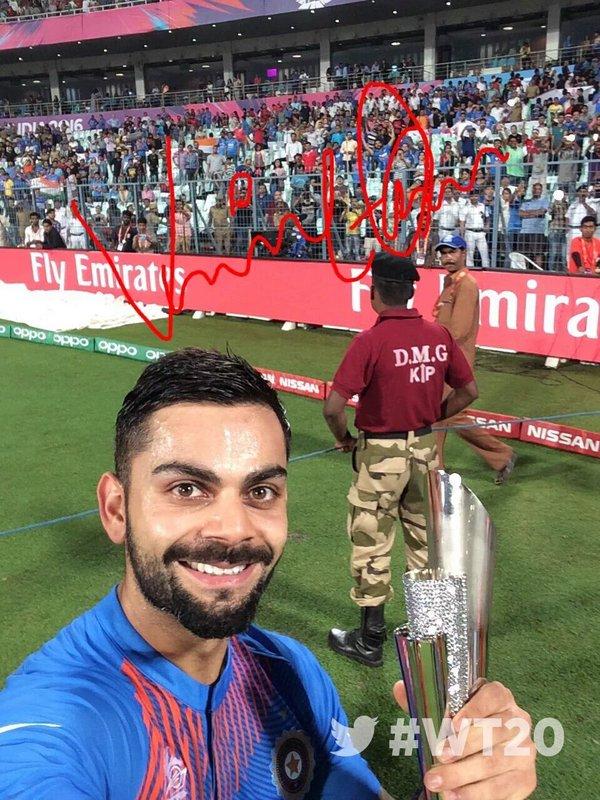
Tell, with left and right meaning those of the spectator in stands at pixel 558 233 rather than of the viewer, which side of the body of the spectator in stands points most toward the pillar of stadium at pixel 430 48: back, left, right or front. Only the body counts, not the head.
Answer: back

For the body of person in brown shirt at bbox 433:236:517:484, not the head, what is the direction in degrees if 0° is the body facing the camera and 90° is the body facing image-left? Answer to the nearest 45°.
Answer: approximately 90°

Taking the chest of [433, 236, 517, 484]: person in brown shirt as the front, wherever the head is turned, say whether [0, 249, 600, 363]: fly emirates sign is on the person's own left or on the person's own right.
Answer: on the person's own right

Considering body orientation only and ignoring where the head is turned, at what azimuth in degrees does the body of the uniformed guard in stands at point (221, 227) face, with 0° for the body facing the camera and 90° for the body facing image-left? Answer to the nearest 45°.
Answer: approximately 0°

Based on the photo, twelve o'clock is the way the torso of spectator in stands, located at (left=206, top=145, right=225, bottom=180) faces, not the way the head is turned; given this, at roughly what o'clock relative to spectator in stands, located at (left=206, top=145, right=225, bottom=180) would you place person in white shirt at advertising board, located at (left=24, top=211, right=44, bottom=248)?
person in white shirt at advertising board, located at (left=24, top=211, right=44, bottom=248) is roughly at 1 o'clock from spectator in stands, located at (left=206, top=145, right=225, bottom=180).

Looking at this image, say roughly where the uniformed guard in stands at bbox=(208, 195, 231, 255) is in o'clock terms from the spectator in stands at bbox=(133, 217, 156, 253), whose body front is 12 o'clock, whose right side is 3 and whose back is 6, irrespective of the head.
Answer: the uniformed guard in stands at bbox=(208, 195, 231, 255) is roughly at 10 o'clock from the spectator in stands at bbox=(133, 217, 156, 253).

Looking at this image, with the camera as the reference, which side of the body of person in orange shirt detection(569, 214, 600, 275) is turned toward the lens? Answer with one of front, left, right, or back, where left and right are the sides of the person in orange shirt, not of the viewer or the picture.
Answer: front

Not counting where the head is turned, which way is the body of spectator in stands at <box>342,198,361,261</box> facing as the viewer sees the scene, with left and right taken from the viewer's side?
facing the viewer

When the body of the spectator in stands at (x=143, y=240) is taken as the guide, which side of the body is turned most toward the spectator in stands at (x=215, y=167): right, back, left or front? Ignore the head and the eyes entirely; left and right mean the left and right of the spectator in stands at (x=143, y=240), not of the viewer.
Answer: back

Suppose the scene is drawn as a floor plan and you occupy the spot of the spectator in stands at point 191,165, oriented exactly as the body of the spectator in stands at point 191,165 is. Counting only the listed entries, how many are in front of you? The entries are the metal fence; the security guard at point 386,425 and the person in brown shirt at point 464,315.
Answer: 3
